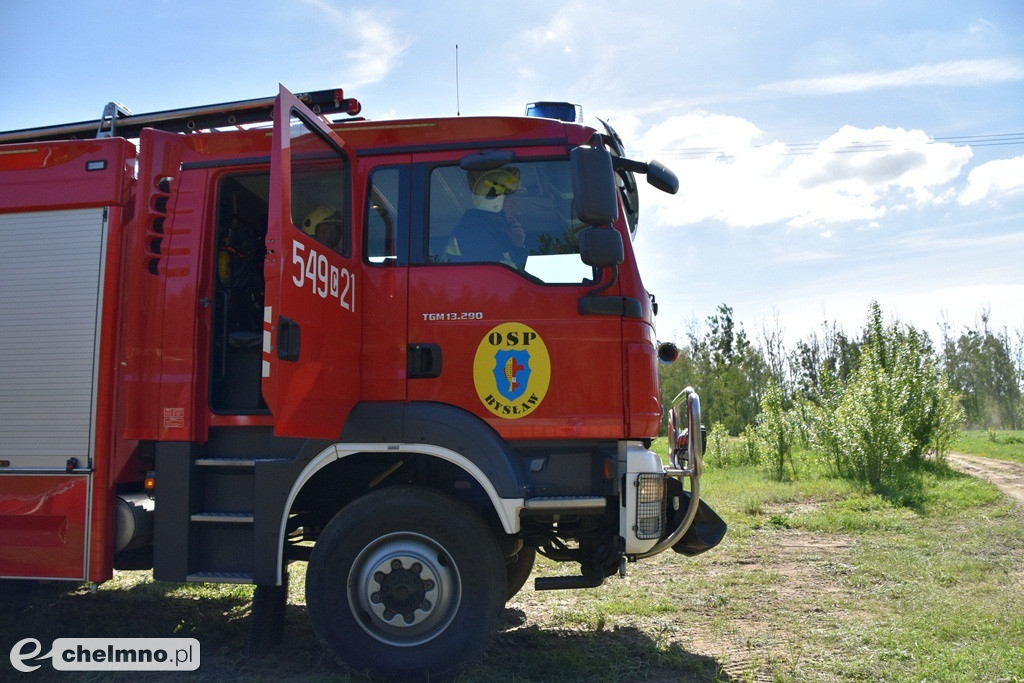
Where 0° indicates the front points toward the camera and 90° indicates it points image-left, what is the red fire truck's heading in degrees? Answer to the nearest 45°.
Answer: approximately 270°

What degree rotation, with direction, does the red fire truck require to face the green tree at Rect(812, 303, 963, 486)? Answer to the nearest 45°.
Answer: approximately 45° to its left

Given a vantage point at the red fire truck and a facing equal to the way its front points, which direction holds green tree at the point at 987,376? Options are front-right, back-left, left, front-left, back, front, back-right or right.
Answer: front-left
